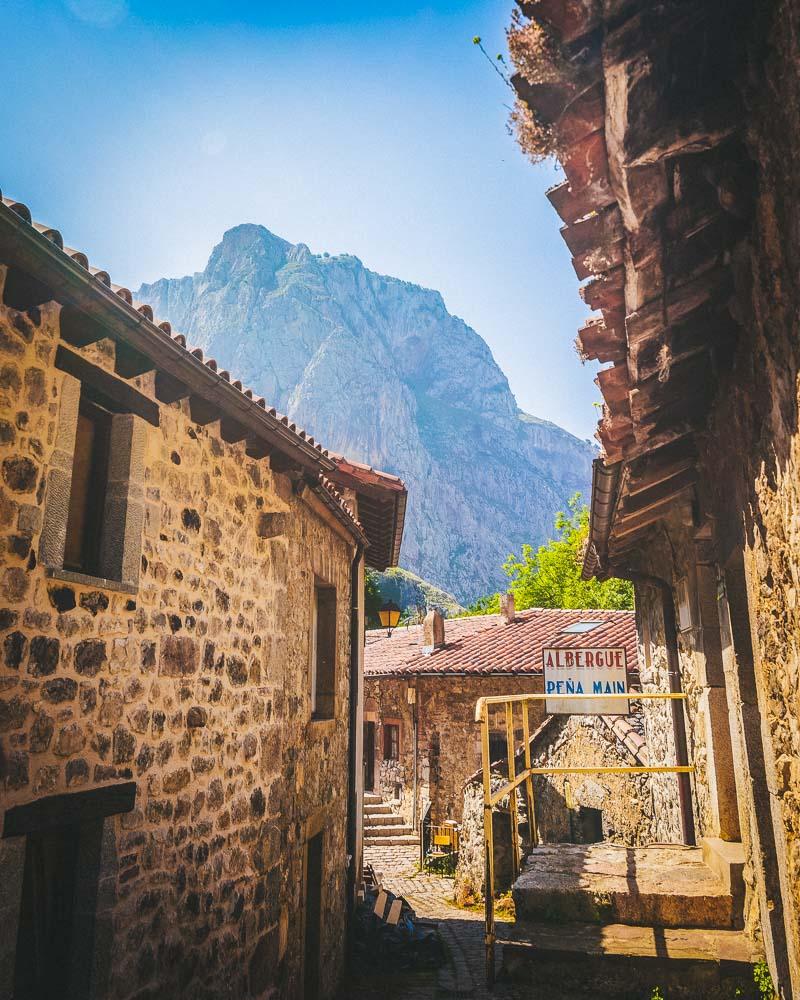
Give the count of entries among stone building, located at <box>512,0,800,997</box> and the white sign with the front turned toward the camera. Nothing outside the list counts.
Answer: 1

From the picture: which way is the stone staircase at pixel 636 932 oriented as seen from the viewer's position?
toward the camera

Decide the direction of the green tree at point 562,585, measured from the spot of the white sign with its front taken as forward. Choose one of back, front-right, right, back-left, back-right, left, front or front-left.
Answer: back

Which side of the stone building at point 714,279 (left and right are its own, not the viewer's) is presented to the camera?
left

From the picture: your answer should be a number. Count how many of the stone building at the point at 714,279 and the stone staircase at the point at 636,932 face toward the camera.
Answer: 1

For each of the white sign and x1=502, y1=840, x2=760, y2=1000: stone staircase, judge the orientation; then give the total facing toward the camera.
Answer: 2

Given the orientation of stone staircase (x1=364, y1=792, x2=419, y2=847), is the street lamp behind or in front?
in front

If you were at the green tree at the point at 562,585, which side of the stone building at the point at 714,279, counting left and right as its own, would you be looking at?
right

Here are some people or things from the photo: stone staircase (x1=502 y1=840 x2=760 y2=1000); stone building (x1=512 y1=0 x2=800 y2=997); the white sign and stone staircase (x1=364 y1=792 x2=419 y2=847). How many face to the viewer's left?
1

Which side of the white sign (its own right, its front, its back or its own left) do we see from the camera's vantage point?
front

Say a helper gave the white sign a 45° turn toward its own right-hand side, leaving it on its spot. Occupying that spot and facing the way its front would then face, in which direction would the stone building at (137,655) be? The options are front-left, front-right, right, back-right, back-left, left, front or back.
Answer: front
